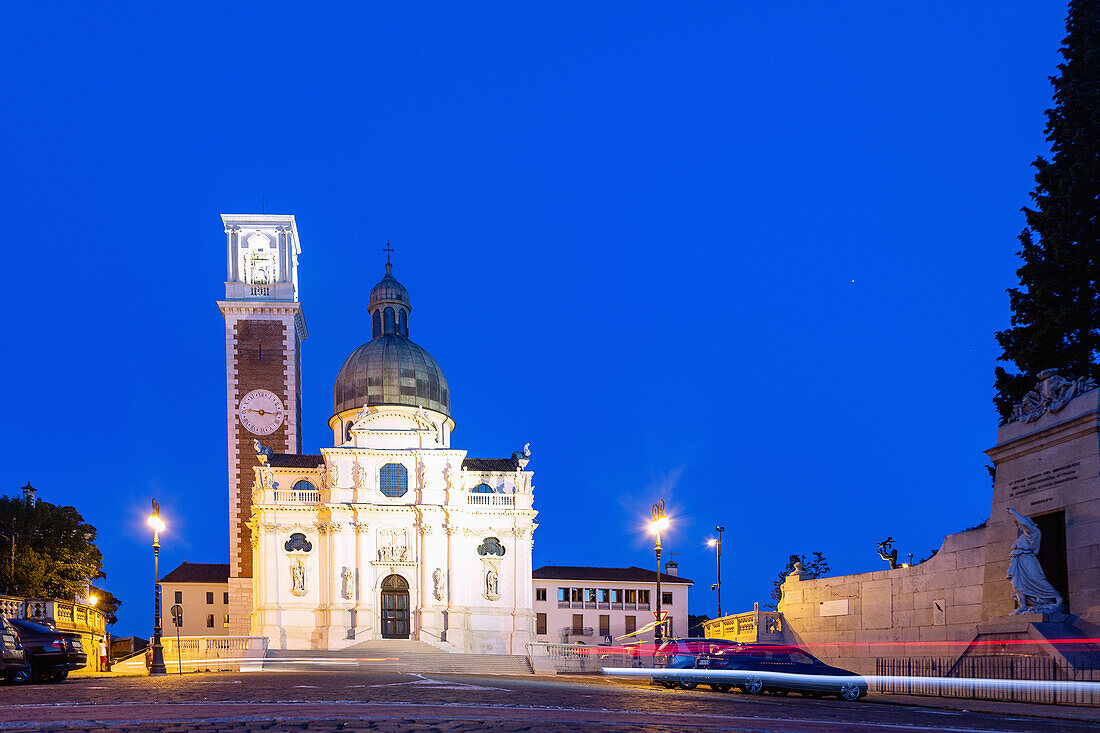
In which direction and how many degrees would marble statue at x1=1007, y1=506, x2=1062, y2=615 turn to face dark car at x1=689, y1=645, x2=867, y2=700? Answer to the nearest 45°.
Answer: approximately 45° to its right

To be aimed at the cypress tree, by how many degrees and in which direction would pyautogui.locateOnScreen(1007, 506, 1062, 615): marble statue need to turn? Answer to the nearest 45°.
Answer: approximately 135° to its right

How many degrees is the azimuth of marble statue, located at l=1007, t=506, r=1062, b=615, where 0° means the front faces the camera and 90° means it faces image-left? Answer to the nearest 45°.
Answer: approximately 45°

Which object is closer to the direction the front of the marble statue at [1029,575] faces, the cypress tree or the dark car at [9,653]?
the dark car

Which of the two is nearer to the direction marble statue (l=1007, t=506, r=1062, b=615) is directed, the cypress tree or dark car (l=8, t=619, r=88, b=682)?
the dark car
